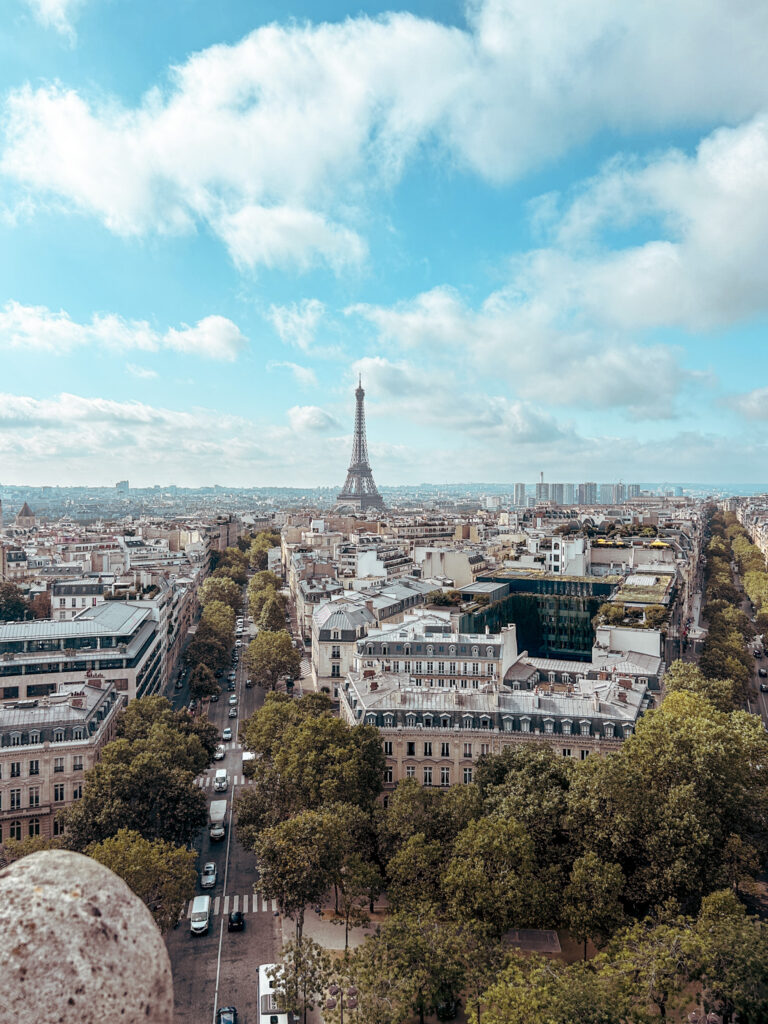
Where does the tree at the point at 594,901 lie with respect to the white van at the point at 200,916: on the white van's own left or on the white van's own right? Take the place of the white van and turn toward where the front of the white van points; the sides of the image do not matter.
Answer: on the white van's own left

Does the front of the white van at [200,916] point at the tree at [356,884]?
no

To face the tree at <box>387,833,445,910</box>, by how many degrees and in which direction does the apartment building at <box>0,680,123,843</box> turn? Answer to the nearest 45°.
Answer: approximately 45° to its left

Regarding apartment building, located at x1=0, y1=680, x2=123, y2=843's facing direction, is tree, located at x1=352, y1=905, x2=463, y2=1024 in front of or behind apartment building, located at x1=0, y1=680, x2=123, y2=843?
in front

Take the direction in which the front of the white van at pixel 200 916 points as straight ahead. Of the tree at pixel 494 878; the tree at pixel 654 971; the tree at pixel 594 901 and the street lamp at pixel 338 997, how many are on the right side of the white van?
0

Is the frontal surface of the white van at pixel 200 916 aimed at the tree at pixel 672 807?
no

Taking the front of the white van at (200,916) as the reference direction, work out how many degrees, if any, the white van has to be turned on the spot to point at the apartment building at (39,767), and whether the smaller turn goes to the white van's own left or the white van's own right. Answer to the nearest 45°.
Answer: approximately 135° to the white van's own right

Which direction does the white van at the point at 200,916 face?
toward the camera

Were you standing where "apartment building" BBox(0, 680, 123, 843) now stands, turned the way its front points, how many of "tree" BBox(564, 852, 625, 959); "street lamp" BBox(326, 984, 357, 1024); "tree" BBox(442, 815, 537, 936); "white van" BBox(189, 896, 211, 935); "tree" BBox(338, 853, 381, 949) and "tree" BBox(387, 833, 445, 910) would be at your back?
0

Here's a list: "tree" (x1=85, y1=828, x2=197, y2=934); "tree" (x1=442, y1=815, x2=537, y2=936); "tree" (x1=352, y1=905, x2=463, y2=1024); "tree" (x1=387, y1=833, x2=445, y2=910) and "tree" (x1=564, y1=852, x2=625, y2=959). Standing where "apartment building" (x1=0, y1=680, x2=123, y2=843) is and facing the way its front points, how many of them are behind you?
0

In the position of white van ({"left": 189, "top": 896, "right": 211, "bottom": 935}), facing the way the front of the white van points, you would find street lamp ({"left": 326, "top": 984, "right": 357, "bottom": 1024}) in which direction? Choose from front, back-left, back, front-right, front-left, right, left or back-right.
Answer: front-left

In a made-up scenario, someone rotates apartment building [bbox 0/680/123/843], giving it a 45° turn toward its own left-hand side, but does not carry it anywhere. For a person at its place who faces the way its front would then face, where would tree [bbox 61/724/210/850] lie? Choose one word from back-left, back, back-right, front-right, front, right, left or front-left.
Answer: front

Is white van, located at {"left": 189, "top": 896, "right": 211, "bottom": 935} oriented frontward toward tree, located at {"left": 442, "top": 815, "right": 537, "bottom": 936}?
no
